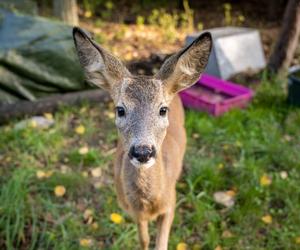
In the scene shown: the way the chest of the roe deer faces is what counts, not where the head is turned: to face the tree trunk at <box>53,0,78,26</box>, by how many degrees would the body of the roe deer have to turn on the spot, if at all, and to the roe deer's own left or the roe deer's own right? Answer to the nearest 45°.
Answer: approximately 180°

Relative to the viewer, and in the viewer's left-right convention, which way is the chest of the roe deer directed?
facing the viewer

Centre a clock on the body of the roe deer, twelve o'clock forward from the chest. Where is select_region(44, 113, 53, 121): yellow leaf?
The yellow leaf is roughly at 5 o'clock from the roe deer.

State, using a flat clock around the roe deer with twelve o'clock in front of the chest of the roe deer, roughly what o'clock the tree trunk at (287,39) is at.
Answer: The tree trunk is roughly at 7 o'clock from the roe deer.
